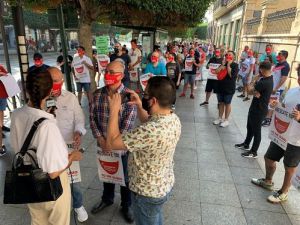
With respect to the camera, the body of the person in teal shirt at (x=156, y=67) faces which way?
toward the camera

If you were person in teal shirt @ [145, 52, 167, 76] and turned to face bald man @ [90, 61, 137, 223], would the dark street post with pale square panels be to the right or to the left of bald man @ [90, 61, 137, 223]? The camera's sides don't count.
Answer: right

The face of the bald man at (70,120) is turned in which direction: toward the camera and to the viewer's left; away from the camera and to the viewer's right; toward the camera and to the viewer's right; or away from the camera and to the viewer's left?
toward the camera and to the viewer's left

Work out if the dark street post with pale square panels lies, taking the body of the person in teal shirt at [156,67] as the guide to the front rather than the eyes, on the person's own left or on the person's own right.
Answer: on the person's own right

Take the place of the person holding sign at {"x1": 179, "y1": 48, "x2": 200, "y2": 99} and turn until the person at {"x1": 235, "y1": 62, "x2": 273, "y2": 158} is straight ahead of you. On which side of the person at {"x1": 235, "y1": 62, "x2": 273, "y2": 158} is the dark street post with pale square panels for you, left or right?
right

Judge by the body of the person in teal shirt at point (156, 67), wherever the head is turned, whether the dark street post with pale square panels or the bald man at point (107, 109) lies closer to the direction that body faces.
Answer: the bald man

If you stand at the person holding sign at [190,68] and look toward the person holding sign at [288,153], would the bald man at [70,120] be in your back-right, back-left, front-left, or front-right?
front-right

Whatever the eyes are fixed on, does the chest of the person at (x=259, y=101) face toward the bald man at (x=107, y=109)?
no

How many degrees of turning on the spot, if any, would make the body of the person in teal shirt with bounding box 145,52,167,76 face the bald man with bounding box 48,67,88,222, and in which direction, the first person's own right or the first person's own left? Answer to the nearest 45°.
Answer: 0° — they already face them
